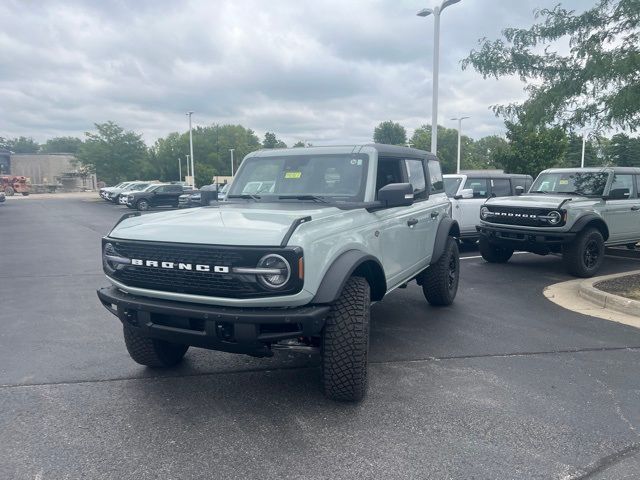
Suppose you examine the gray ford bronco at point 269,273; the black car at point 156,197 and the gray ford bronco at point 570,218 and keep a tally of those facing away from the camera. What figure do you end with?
0

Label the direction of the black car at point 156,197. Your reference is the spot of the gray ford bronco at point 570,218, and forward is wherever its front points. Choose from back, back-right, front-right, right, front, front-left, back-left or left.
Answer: right

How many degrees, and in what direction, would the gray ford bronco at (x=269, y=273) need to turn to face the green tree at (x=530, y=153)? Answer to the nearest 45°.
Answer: approximately 180°

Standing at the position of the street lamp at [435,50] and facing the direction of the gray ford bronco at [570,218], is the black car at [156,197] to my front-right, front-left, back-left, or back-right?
back-right

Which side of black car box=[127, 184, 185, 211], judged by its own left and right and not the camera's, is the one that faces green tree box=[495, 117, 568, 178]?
back

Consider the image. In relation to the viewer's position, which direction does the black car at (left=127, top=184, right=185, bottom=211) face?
facing the viewer and to the left of the viewer

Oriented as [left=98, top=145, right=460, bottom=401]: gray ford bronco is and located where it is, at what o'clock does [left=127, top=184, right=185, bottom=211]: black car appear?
The black car is roughly at 4 o'clock from the gray ford bronco.

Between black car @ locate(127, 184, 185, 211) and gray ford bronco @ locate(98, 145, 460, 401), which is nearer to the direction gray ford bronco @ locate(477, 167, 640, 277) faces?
the gray ford bronco

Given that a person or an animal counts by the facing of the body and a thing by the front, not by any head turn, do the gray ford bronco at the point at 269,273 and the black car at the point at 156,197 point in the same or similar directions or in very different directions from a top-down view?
same or similar directions

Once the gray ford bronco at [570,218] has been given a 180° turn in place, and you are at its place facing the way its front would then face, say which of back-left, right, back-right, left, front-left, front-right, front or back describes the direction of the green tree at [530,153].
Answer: front-left

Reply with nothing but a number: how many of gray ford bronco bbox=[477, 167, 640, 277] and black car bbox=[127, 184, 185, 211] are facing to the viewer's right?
0

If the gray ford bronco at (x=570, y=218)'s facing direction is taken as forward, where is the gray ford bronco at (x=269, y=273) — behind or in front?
in front
